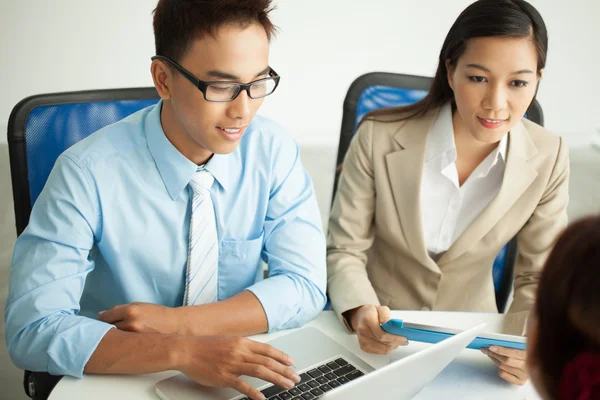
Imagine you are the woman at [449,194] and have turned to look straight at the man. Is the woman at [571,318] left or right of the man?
left

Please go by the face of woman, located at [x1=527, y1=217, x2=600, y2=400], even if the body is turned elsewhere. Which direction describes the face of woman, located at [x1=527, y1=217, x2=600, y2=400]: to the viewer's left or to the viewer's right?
to the viewer's left

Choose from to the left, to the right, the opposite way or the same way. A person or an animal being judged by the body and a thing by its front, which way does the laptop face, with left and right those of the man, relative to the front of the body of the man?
the opposite way

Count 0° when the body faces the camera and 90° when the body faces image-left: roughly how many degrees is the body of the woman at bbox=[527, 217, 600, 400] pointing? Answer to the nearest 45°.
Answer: approximately 135°

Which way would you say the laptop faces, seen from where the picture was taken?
facing away from the viewer and to the left of the viewer

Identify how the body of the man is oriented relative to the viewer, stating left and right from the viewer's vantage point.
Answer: facing the viewer and to the right of the viewer

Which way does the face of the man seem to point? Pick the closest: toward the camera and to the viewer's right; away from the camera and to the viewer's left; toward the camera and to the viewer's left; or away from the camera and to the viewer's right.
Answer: toward the camera and to the viewer's right

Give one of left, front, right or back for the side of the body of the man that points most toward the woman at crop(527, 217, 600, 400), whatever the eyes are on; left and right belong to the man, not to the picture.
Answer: front

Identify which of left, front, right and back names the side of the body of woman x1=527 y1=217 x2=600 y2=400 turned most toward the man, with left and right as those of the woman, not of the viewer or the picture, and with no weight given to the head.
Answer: front

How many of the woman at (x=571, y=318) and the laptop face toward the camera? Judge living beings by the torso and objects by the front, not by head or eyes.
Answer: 0
